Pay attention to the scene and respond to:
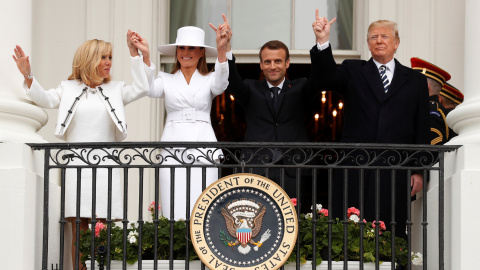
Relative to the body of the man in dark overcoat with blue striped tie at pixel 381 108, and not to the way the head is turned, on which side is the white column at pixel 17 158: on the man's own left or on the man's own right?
on the man's own right

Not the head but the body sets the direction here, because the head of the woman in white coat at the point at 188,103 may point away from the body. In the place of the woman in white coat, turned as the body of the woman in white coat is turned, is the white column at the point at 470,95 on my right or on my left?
on my left

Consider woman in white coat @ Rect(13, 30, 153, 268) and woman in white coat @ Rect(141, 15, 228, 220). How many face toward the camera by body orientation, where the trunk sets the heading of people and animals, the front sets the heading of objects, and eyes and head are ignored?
2

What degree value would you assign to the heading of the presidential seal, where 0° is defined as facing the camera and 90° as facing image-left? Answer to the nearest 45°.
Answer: approximately 0°
